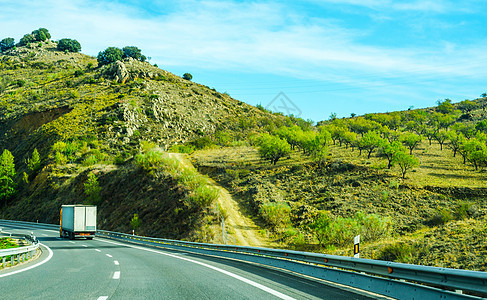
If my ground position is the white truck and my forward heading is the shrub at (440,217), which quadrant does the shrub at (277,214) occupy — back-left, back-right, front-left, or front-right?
front-left

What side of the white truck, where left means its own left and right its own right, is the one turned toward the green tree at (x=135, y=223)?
right

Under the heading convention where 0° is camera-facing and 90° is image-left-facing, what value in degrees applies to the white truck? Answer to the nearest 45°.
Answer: approximately 135°

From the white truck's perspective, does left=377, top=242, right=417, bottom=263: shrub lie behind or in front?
behind

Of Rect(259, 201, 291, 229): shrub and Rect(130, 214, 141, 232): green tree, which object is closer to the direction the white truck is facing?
the green tree

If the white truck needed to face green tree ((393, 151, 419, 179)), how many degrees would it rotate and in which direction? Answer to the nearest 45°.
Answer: approximately 135° to its right

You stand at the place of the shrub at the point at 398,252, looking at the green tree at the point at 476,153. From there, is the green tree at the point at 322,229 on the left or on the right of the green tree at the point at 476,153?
left

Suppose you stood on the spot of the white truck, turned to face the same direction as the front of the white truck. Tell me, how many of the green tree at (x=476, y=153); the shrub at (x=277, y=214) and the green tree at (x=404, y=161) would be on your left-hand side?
0

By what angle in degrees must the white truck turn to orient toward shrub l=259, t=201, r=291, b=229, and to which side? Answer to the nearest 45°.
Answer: approximately 135° to its right
